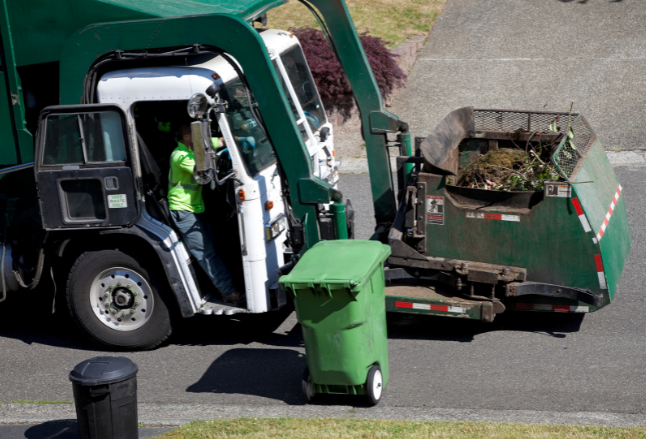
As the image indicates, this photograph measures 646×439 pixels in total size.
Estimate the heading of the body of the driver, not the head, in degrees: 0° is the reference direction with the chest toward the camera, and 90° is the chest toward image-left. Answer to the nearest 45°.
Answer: approximately 270°

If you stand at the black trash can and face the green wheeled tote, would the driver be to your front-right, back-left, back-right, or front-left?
front-left

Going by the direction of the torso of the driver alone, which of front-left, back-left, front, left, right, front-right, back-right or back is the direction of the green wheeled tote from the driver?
front-right

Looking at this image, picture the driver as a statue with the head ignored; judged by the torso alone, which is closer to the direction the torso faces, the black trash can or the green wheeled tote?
the green wheeled tote

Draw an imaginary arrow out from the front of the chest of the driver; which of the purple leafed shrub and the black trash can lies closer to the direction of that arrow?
the purple leafed shrub

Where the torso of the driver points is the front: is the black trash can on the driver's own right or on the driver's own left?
on the driver's own right

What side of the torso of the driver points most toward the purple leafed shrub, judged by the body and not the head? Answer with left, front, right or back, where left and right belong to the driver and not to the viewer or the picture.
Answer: left
